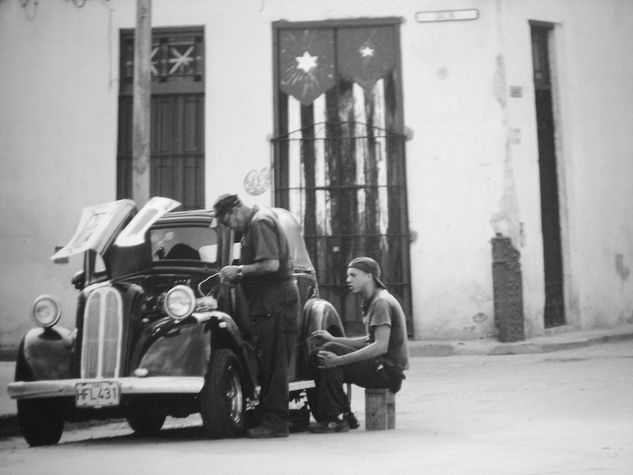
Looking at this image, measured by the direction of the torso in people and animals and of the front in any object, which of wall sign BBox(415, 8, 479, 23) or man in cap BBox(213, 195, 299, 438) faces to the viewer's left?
the man in cap

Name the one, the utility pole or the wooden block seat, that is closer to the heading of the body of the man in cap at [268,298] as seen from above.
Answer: the utility pole

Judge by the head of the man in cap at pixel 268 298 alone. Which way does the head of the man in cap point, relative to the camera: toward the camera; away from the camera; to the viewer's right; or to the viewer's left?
to the viewer's left

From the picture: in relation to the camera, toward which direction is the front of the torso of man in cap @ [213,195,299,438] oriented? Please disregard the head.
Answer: to the viewer's left

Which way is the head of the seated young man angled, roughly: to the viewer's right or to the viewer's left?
to the viewer's left

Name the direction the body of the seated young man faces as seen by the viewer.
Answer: to the viewer's left

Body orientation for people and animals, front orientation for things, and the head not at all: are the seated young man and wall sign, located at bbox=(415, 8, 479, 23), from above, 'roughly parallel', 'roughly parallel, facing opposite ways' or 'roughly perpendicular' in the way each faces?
roughly perpendicular

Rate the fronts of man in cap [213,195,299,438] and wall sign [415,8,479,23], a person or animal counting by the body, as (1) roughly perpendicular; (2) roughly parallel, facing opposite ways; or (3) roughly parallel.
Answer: roughly perpendicular

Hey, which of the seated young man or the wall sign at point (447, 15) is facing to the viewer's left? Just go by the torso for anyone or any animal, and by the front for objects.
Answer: the seated young man

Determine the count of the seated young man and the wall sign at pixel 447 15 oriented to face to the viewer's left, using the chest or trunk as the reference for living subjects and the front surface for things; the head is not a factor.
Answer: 1

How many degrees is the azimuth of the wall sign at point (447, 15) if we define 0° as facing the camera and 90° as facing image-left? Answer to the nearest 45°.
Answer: approximately 0°

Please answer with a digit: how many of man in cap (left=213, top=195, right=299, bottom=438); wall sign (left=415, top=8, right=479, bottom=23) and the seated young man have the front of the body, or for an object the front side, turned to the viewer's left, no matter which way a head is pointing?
2

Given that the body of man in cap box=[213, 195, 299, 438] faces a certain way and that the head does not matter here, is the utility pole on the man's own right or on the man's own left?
on the man's own right
